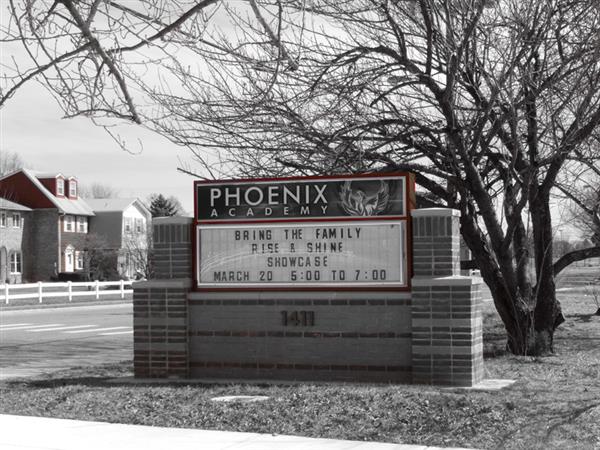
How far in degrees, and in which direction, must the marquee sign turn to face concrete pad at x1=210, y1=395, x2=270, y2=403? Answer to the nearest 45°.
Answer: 0° — it already faces it

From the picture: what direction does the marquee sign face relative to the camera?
toward the camera
